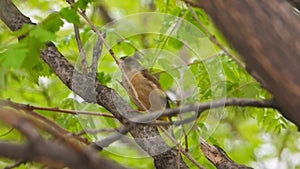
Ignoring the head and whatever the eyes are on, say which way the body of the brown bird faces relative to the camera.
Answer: to the viewer's left

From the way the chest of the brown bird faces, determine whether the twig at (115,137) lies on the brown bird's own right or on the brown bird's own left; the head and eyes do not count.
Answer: on the brown bird's own left
